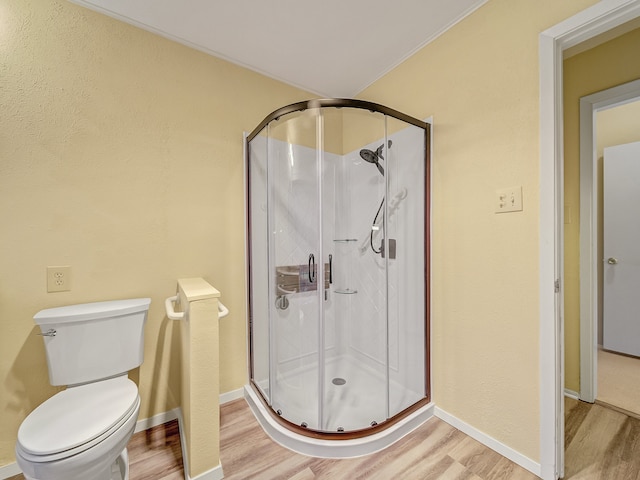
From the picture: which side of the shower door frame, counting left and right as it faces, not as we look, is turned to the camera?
front

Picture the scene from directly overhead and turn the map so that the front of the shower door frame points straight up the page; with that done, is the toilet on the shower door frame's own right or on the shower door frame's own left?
on the shower door frame's own right

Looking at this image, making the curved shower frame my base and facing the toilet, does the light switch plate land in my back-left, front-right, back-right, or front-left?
back-left

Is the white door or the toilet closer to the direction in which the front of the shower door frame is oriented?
the toilet

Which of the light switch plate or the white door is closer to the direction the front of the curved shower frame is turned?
the light switch plate

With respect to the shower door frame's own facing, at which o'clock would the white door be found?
The white door is roughly at 8 o'clock from the shower door frame.

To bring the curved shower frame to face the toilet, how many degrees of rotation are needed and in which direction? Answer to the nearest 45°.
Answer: approximately 45° to its right

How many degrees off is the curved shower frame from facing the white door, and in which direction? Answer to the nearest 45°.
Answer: approximately 90° to its left
